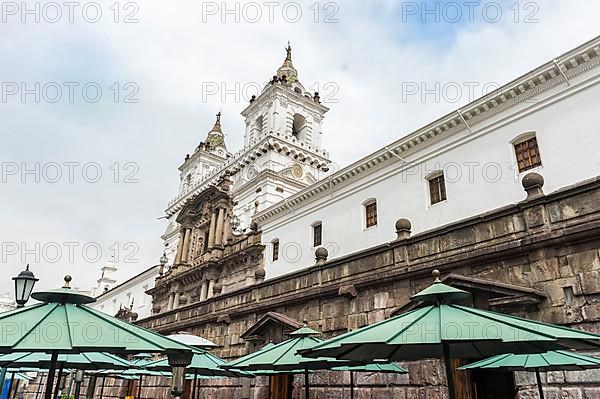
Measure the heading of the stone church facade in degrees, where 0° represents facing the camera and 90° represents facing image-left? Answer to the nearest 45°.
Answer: approximately 45°

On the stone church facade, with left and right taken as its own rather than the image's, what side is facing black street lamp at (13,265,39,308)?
front

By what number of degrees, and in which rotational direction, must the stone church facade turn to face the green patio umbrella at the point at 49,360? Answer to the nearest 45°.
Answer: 0° — it already faces it
